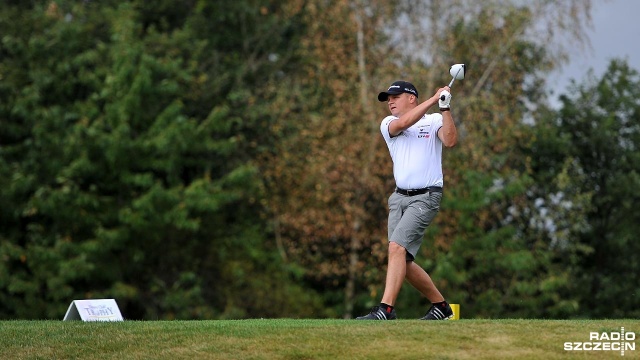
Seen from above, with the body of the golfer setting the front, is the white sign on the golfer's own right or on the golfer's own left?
on the golfer's own right

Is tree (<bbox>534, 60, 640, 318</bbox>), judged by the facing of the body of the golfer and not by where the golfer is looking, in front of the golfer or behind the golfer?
behind

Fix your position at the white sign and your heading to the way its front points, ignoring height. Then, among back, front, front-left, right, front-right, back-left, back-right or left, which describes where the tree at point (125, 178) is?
back-left

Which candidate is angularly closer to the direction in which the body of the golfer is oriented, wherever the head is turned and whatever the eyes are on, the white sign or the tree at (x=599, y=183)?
the white sign

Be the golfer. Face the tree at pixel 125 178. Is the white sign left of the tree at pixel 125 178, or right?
left

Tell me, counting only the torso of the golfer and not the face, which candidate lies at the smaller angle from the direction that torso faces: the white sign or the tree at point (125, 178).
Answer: the white sign

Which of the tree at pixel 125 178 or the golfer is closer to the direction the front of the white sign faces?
the golfer

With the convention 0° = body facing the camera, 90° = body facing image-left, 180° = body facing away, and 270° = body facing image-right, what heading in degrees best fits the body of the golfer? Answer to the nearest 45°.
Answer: approximately 45°
